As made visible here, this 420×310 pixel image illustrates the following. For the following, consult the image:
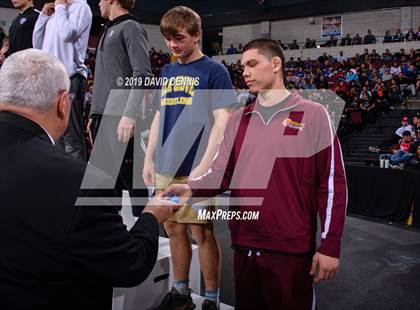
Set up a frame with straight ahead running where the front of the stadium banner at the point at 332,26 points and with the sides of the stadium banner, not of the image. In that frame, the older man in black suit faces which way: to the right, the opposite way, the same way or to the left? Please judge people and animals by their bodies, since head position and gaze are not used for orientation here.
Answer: the opposite way

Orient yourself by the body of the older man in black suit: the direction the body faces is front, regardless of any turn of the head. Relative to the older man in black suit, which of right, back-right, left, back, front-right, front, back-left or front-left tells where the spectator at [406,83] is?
front

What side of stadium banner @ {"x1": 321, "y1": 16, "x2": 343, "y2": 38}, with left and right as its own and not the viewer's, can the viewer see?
front

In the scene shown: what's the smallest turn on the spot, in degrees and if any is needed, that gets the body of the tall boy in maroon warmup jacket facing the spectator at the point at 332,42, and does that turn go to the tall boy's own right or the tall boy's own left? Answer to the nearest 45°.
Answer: approximately 135° to the tall boy's own right

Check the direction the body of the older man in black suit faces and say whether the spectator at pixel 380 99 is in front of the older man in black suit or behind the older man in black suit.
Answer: in front

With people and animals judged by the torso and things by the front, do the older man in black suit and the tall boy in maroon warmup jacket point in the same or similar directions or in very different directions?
very different directions

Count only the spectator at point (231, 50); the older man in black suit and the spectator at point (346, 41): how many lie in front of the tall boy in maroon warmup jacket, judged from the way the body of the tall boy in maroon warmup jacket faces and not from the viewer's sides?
1

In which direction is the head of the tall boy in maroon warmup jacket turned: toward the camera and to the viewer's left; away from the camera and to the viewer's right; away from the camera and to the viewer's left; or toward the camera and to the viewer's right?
toward the camera and to the viewer's left

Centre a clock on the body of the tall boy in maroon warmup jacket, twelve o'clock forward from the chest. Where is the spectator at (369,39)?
The spectator is roughly at 5 o'clock from the tall boy in maroon warmup jacket.

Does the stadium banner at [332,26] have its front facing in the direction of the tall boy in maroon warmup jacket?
yes

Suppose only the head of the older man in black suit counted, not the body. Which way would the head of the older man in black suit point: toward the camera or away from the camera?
away from the camera

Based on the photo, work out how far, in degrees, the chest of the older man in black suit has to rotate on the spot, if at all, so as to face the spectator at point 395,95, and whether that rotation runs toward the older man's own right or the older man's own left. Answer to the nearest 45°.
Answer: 0° — they already face them

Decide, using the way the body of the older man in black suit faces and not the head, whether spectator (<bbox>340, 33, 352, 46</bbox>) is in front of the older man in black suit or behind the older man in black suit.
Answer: in front

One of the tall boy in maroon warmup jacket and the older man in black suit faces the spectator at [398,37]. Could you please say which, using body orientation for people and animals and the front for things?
the older man in black suit

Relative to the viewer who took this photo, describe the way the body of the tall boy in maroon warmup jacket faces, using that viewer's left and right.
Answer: facing the viewer and to the left of the viewer

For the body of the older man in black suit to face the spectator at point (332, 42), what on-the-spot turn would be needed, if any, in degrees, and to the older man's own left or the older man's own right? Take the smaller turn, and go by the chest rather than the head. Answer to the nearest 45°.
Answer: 0° — they already face them

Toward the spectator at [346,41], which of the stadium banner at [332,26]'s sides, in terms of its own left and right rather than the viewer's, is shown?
front

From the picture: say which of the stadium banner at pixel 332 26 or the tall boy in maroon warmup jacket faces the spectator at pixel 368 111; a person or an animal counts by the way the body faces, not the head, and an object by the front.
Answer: the stadium banner

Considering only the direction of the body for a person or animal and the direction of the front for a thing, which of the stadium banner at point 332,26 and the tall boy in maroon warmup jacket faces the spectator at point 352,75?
the stadium banner

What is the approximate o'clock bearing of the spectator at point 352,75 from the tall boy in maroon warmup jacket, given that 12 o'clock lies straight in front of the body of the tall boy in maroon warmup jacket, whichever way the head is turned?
The spectator is roughly at 5 o'clock from the tall boy in maroon warmup jacket.
